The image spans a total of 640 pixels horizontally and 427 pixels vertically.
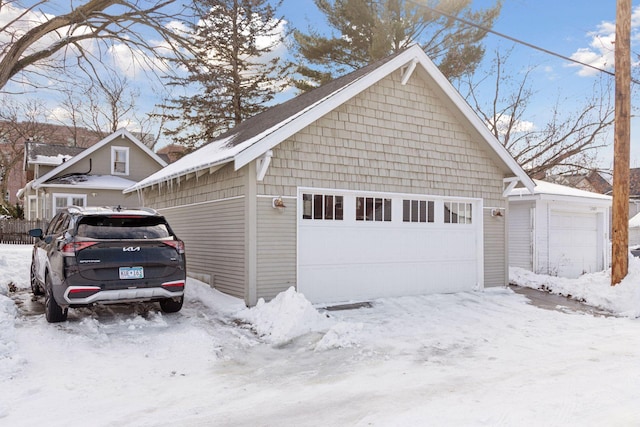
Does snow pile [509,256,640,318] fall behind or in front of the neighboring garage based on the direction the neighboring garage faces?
in front

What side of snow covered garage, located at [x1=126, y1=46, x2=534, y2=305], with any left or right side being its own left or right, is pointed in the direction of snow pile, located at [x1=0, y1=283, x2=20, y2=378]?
right

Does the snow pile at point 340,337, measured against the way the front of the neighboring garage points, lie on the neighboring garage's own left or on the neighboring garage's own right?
on the neighboring garage's own right

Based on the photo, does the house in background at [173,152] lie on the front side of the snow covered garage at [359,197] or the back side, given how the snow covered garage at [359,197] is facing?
on the back side

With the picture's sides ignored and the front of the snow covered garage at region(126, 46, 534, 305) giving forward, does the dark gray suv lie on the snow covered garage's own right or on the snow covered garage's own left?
on the snow covered garage's own right

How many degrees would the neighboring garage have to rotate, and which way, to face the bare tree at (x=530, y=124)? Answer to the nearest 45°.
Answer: approximately 135° to its left

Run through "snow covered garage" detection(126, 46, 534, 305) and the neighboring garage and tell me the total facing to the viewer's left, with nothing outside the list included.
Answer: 0

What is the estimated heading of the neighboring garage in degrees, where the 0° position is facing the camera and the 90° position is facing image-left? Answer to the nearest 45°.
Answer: approximately 315°

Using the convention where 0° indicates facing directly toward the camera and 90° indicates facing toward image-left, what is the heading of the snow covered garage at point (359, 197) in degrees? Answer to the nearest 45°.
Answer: approximately 315°

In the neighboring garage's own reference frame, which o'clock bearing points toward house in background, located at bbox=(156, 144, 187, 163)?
The house in background is roughly at 5 o'clock from the neighboring garage.

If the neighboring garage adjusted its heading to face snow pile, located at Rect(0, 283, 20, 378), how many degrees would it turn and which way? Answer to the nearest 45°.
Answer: approximately 90° to its right
